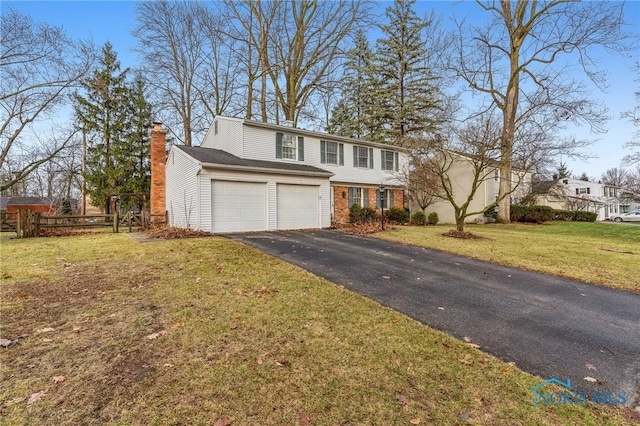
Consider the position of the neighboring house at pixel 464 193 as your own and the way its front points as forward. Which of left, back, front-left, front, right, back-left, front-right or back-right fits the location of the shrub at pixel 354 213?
right

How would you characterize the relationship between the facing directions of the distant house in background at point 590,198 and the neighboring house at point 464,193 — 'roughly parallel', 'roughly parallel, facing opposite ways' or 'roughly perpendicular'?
roughly parallel

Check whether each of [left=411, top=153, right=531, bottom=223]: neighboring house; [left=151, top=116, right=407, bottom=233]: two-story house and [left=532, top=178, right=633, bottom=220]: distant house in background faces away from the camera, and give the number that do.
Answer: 0

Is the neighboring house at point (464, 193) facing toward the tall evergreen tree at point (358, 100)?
no

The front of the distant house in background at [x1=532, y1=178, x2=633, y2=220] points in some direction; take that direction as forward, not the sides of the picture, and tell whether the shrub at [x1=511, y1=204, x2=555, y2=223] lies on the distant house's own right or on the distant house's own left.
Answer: on the distant house's own right

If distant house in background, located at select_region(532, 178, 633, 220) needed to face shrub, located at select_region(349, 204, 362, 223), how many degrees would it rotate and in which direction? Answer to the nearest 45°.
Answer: approximately 45° to its right

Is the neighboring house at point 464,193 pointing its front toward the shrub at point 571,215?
no

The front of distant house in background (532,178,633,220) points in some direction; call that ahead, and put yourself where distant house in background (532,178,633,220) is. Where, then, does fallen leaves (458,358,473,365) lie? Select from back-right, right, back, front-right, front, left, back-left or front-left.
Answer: front-right

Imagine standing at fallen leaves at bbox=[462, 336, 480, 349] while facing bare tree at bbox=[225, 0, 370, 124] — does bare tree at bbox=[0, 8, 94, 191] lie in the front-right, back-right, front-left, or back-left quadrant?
front-left

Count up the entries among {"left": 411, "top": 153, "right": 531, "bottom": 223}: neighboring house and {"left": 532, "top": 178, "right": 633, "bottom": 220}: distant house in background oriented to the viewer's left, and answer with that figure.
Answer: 0

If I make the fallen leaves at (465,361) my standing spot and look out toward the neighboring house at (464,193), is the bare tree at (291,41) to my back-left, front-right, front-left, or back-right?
front-left

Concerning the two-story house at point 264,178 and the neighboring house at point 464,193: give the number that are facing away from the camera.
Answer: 0

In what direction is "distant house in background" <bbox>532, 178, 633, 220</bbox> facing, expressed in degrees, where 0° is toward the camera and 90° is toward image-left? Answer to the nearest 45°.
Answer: approximately 315°
